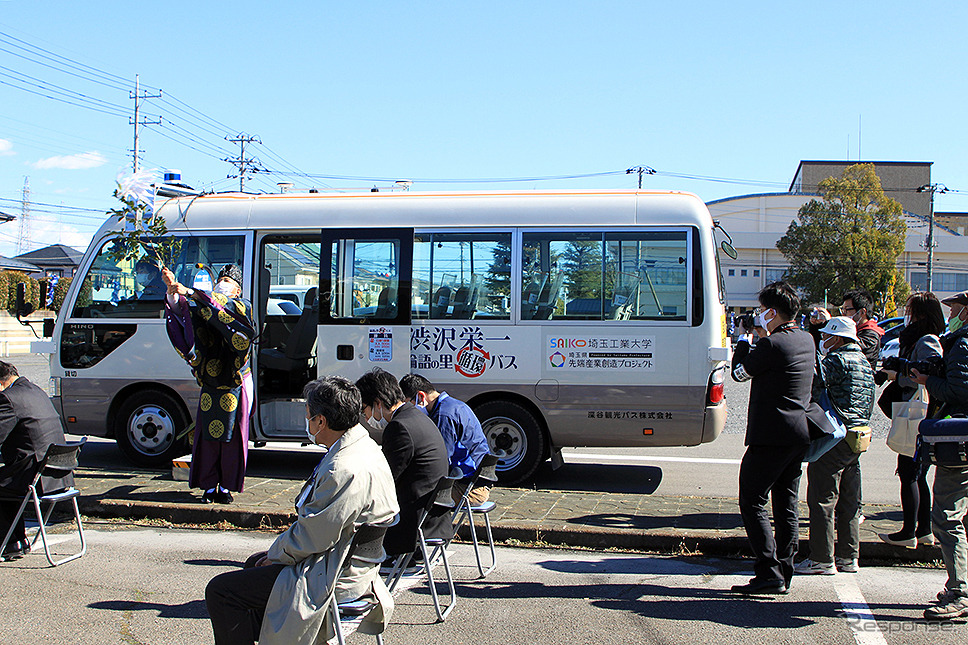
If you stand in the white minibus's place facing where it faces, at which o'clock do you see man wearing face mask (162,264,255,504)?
The man wearing face mask is roughly at 11 o'clock from the white minibus.

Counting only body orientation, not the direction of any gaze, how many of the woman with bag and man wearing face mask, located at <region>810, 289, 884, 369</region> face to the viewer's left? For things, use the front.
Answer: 2

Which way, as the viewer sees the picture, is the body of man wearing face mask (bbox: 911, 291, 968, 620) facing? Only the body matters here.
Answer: to the viewer's left

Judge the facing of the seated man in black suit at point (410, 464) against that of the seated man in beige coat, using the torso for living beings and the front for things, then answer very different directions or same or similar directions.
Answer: same or similar directions

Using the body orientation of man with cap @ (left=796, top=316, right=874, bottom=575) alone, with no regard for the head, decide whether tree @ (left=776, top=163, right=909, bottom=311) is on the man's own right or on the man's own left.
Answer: on the man's own right

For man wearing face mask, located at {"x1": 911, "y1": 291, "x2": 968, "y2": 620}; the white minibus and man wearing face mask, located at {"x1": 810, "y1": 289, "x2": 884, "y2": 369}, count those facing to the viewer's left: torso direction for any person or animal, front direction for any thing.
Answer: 3

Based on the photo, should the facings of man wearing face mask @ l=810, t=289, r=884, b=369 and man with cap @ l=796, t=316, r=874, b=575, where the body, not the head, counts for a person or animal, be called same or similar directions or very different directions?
same or similar directions

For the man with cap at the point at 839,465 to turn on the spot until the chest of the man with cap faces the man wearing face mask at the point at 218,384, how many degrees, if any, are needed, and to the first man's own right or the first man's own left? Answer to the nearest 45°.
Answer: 0° — they already face them

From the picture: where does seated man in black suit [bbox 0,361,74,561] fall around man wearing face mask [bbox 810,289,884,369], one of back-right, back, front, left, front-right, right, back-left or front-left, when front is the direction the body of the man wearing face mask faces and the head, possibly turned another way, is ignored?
front-left

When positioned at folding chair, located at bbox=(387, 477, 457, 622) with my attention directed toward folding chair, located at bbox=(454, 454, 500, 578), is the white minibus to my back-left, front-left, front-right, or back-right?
front-left

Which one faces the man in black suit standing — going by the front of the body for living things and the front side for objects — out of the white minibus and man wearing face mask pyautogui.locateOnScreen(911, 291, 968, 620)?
the man wearing face mask

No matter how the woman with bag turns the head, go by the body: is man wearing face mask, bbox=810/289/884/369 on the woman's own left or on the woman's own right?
on the woman's own right

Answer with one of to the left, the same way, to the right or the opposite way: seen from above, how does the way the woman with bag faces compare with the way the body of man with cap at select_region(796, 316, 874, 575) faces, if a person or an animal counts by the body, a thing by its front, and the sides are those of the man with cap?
the same way

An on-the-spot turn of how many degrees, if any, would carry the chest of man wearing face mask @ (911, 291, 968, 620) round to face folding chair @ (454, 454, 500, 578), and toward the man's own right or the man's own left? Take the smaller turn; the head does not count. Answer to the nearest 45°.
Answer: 0° — they already face it

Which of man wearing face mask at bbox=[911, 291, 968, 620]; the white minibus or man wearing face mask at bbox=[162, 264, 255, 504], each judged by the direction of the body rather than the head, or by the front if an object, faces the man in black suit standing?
man wearing face mask at bbox=[911, 291, 968, 620]

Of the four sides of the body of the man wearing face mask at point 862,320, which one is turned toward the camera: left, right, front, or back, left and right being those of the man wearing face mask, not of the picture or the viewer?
left
